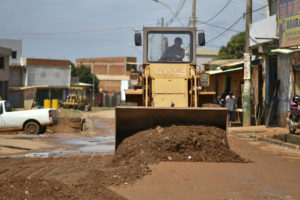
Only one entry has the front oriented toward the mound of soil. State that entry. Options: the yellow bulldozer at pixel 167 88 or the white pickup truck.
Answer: the yellow bulldozer

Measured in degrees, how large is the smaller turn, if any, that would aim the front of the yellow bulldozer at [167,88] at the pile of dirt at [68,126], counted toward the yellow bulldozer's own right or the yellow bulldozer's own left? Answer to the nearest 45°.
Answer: approximately 135° to the yellow bulldozer's own right

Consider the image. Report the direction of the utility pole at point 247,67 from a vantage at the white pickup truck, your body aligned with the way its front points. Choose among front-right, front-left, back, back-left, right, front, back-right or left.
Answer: back

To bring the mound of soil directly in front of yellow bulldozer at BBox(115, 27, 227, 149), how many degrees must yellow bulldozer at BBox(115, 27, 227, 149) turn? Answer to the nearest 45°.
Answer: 0° — it already faces it

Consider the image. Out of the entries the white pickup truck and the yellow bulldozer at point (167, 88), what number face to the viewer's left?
1

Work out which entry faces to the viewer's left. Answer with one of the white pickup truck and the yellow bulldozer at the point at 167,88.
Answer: the white pickup truck

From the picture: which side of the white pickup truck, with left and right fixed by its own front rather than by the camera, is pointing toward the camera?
left

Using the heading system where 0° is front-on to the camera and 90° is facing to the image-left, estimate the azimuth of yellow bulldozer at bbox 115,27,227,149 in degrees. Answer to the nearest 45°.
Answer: approximately 0°

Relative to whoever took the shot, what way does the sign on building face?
facing the viewer and to the left of the viewer

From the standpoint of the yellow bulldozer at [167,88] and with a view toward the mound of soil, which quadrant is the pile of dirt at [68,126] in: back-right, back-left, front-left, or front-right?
back-right
